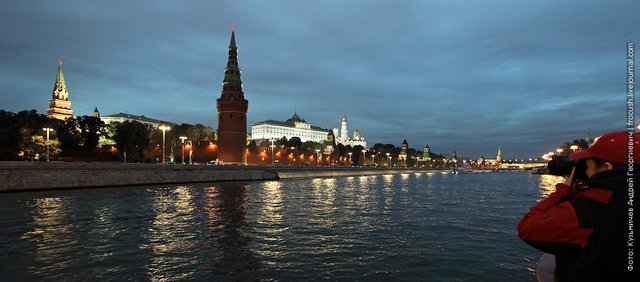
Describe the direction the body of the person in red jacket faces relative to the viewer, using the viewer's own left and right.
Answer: facing to the left of the viewer
